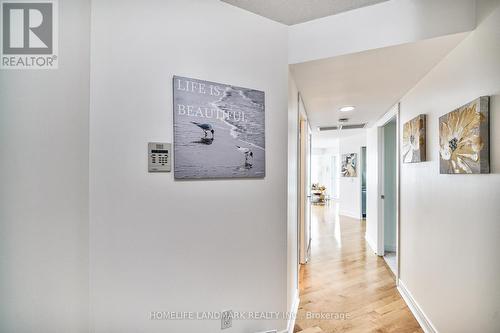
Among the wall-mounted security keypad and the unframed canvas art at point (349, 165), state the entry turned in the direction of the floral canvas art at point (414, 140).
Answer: the unframed canvas art

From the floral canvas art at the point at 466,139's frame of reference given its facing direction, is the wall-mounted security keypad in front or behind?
in front

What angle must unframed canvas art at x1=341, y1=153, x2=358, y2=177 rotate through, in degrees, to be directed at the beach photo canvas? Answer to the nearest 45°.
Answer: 0° — it already faces it

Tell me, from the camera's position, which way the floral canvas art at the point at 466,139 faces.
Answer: facing the viewer and to the left of the viewer

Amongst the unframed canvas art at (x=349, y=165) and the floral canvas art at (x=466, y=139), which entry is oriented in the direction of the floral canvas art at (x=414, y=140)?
the unframed canvas art

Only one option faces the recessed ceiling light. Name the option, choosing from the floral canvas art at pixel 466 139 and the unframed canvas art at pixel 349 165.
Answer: the unframed canvas art

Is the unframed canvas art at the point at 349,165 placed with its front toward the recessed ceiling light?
yes

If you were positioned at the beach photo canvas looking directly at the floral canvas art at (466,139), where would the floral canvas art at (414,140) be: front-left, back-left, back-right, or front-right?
front-left

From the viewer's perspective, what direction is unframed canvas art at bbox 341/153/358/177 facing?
toward the camera

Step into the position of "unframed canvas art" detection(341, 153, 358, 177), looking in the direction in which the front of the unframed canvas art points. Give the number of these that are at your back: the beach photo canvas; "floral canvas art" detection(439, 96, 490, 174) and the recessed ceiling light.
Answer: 0

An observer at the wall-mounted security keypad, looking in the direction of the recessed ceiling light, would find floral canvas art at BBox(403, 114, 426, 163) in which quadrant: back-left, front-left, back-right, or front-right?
front-right

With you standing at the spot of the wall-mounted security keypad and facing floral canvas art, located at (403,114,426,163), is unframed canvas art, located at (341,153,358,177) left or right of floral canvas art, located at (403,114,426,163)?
left

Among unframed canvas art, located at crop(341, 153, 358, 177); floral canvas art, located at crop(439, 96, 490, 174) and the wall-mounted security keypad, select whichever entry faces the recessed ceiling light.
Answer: the unframed canvas art

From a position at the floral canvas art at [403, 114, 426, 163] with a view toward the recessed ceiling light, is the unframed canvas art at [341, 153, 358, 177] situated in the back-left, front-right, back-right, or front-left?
front-right

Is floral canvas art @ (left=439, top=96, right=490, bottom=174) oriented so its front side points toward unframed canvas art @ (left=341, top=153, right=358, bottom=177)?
no
